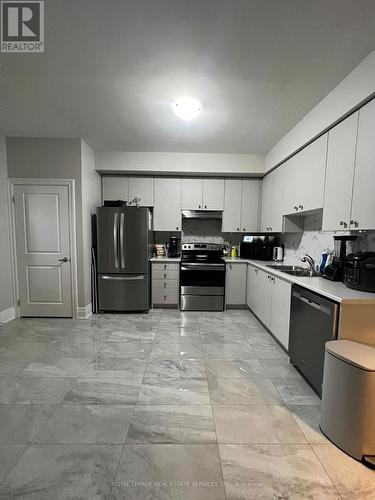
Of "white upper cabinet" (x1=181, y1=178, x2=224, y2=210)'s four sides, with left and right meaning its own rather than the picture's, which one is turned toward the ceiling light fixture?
front

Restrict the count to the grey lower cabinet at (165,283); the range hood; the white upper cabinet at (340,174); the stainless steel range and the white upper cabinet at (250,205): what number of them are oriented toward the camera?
4

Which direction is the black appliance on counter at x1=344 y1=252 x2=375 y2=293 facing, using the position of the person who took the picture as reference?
facing the viewer and to the left of the viewer

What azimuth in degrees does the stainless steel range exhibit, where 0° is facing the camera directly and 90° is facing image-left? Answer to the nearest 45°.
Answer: approximately 0°

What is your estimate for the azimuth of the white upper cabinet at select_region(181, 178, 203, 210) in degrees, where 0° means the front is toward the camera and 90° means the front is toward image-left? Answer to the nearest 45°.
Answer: approximately 0°

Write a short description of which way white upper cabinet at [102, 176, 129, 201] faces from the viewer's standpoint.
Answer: facing the viewer

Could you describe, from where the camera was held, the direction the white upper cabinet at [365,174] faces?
facing to the left of the viewer

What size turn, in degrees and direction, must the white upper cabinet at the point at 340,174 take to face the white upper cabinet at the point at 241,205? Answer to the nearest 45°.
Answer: approximately 45° to its right

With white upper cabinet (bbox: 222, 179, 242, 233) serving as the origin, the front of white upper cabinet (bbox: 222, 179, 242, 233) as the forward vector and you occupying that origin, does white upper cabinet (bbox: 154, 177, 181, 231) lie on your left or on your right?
on your right

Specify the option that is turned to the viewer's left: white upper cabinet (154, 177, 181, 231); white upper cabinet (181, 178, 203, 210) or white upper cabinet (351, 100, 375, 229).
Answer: white upper cabinet (351, 100, 375, 229)

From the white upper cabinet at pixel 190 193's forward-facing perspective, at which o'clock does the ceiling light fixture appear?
The ceiling light fixture is roughly at 12 o'clock from the white upper cabinet.

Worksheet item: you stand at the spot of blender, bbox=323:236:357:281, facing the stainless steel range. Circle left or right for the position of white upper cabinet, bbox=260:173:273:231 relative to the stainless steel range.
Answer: right

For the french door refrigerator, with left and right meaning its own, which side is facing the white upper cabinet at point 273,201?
left

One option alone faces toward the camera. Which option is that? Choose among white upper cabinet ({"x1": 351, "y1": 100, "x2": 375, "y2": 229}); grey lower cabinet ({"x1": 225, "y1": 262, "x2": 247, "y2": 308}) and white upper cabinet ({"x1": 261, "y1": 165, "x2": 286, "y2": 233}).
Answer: the grey lower cabinet
